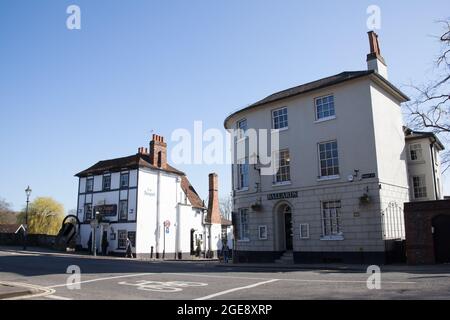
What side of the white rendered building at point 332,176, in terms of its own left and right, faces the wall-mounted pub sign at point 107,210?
right

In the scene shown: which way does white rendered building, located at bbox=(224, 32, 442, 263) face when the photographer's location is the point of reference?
facing the viewer and to the left of the viewer
